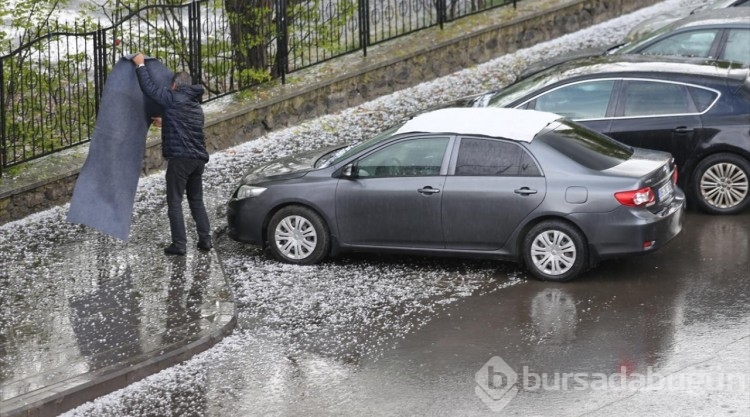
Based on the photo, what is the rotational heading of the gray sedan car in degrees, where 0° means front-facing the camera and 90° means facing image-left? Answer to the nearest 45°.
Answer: approximately 90°

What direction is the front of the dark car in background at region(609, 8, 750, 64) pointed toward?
to the viewer's left

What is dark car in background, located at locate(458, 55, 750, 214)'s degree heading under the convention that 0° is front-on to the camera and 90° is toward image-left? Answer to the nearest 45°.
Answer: approximately 90°

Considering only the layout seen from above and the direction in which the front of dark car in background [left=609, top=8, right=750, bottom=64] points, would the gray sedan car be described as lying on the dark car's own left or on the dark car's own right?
on the dark car's own left

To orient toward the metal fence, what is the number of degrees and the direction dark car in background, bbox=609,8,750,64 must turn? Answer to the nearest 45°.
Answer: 0° — it already faces it

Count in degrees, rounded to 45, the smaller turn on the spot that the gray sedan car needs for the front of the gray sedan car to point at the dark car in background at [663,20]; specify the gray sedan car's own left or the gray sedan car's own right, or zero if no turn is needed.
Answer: approximately 90° to the gray sedan car's own right

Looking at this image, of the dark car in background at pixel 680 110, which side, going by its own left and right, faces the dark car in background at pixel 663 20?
right

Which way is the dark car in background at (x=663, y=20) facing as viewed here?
to the viewer's left

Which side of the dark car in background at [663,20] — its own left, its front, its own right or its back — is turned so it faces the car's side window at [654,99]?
left

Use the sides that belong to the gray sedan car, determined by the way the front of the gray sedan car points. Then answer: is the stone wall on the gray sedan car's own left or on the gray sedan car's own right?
on the gray sedan car's own right
